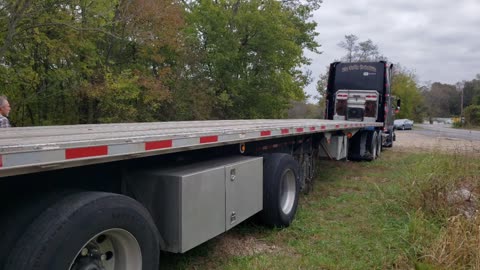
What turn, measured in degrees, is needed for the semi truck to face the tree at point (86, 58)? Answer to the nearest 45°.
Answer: approximately 90° to its left

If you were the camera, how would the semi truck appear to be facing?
facing away from the viewer

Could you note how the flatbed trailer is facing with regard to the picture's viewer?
facing away from the viewer and to the right of the viewer

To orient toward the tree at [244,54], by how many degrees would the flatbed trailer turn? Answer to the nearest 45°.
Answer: approximately 45° to its left

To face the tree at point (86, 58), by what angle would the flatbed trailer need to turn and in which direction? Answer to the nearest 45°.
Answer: approximately 45° to its left

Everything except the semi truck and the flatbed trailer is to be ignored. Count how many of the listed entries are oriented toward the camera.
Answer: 0

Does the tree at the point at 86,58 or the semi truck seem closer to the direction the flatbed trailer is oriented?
the semi truck

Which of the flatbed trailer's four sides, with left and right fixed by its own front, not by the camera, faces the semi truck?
front

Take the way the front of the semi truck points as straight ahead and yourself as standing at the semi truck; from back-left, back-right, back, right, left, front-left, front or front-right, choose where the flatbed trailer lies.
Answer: back

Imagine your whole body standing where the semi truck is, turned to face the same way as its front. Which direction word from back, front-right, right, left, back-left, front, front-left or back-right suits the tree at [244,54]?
front-left
